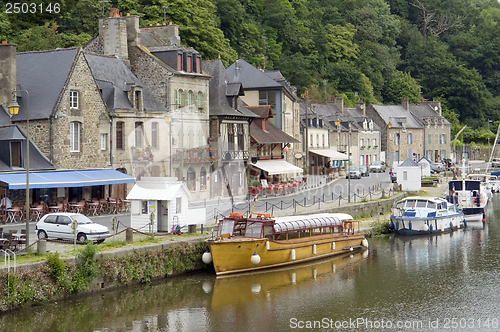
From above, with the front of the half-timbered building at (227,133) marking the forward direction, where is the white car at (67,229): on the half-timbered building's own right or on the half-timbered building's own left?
on the half-timbered building's own right

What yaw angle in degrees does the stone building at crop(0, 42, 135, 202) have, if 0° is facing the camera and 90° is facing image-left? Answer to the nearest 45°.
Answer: approximately 315°

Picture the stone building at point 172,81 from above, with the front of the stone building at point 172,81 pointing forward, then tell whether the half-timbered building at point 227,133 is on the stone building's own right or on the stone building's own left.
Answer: on the stone building's own left

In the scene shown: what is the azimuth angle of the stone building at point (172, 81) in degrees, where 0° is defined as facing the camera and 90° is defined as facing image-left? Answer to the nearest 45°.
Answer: approximately 315°

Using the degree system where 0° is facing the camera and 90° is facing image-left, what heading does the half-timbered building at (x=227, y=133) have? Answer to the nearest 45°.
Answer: approximately 315°

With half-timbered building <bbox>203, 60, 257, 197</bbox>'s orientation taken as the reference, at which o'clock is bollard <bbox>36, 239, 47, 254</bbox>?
The bollard is roughly at 2 o'clock from the half-timbered building.
